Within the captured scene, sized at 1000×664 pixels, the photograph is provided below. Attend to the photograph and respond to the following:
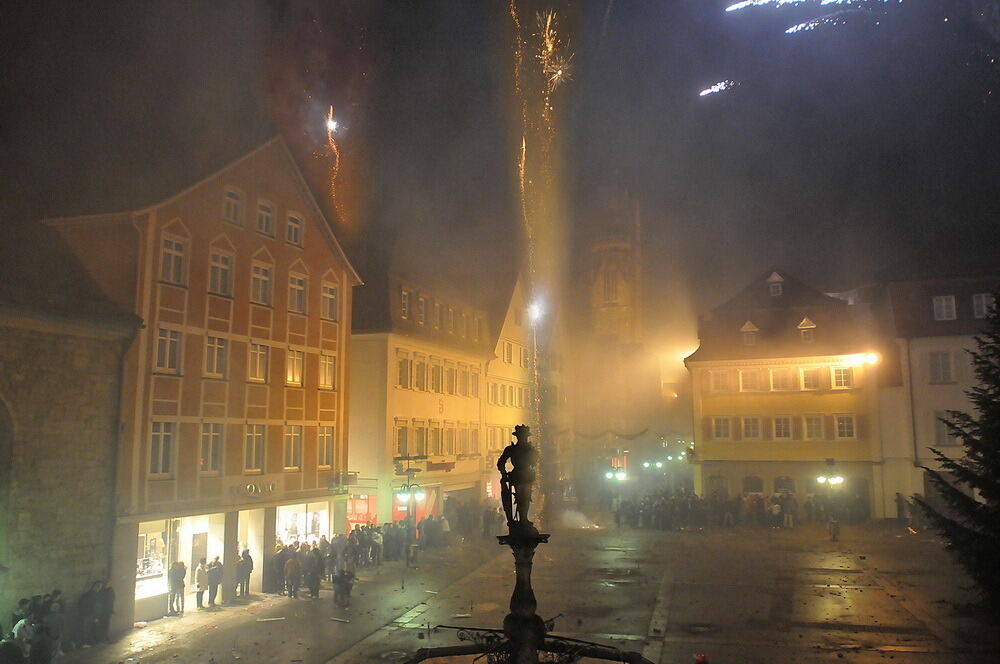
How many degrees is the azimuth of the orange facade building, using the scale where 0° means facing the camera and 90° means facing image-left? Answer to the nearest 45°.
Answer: approximately 315°

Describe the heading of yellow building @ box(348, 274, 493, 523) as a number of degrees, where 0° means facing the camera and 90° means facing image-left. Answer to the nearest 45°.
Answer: approximately 315°

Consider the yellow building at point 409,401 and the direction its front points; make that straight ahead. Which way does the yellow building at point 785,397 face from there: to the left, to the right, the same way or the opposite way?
to the right

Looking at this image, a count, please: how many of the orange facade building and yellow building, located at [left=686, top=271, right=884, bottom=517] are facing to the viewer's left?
0

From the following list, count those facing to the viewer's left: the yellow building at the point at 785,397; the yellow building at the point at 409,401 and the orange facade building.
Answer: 0

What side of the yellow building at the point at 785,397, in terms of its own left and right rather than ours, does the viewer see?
front

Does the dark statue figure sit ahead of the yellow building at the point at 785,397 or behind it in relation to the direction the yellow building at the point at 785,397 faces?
ahead

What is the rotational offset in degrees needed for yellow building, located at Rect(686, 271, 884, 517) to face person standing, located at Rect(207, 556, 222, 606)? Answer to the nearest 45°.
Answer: approximately 45° to its right

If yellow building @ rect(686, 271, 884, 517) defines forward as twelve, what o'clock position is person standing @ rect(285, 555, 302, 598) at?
The person standing is roughly at 1 o'clock from the yellow building.

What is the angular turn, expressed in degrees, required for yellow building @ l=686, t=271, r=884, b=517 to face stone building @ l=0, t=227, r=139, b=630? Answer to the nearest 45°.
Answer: approximately 45° to its right

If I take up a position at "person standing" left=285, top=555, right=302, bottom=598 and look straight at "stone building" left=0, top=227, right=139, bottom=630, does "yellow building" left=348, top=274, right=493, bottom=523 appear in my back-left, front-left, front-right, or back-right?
back-right

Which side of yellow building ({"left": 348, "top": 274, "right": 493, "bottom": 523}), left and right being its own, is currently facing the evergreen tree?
front
